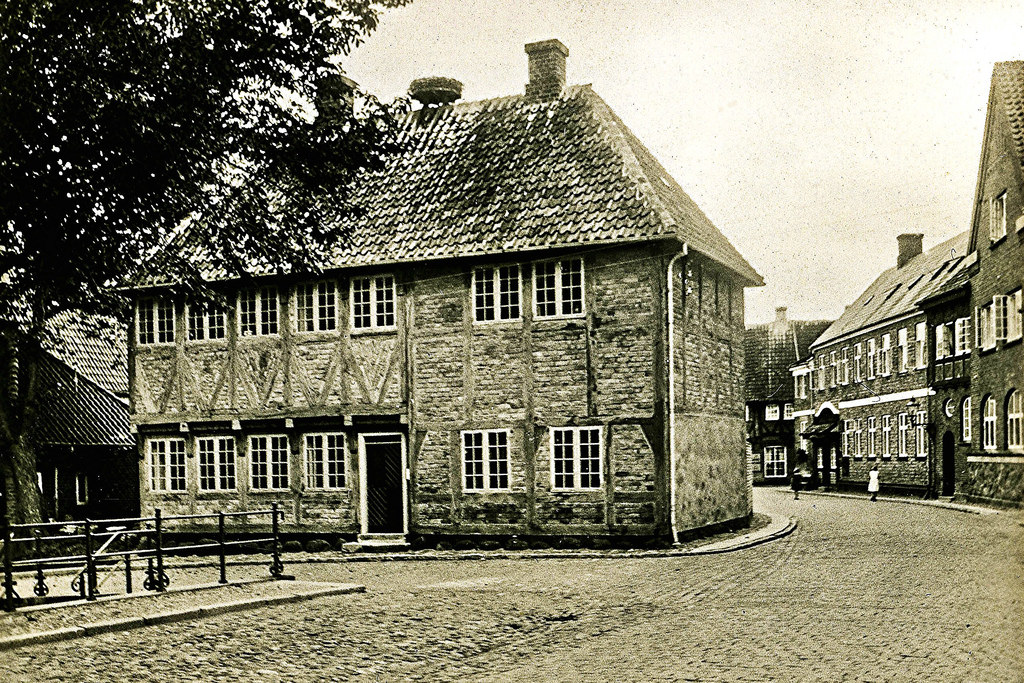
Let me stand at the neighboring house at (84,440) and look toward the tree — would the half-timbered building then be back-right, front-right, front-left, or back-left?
front-left

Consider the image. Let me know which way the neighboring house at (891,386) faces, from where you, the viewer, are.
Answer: facing the viewer and to the left of the viewer

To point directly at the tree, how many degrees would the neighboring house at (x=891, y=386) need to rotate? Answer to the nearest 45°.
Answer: approximately 45° to its left

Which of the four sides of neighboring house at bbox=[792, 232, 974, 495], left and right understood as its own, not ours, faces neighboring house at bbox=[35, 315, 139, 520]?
front

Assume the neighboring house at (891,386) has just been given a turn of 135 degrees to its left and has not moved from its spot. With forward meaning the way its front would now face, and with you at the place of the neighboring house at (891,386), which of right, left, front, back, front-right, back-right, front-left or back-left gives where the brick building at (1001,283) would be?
right

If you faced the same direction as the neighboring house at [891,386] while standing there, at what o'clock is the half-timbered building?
The half-timbered building is roughly at 11 o'clock from the neighboring house.
